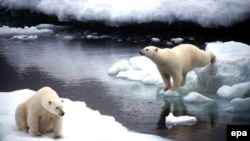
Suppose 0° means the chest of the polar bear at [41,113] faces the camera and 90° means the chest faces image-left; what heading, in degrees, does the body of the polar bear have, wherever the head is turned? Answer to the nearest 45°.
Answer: approximately 315°

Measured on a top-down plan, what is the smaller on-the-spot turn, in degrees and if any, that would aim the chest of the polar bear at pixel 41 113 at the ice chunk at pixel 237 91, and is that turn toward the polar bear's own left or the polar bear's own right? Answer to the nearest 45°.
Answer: approximately 45° to the polar bear's own left

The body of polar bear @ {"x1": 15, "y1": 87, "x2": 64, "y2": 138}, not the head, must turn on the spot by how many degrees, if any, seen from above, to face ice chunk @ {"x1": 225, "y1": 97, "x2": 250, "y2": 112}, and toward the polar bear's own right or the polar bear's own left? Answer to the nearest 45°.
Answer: approximately 45° to the polar bear's own left

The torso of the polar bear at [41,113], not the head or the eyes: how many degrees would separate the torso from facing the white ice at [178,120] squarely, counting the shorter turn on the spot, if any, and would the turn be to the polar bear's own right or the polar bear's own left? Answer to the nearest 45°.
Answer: approximately 45° to the polar bear's own left
